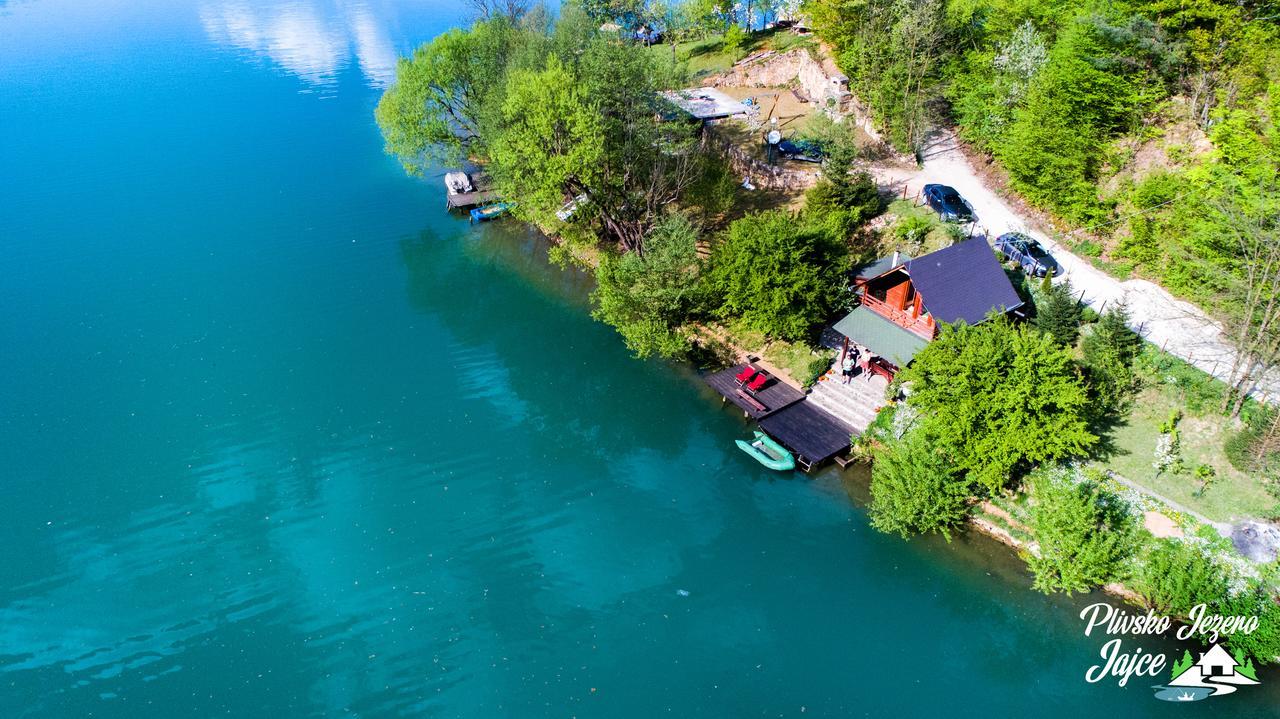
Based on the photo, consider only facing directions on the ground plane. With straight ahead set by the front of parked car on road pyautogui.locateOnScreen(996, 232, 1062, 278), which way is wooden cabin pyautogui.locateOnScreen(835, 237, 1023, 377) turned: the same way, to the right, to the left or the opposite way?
to the right

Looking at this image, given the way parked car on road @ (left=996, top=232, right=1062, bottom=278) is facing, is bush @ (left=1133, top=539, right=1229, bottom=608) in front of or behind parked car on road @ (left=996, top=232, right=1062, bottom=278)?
in front

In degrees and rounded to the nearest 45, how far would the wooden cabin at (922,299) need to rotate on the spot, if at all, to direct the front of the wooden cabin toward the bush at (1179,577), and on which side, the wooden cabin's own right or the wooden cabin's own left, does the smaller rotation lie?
approximately 90° to the wooden cabin's own left

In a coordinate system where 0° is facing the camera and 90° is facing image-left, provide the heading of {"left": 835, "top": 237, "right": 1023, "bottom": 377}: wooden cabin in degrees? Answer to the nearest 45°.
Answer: approximately 45°

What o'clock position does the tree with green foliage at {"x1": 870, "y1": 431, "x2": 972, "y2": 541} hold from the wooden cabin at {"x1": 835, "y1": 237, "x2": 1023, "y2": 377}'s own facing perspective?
The tree with green foliage is roughly at 10 o'clock from the wooden cabin.

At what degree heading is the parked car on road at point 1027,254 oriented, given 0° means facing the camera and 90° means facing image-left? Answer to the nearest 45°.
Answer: approximately 315°

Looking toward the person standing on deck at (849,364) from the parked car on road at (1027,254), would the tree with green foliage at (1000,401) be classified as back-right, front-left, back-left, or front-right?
front-left

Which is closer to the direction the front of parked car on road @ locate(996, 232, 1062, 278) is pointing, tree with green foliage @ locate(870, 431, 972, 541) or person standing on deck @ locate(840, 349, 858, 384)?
the tree with green foliage

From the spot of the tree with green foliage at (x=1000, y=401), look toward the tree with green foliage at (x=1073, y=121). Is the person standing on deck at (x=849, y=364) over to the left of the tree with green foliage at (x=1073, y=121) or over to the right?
left

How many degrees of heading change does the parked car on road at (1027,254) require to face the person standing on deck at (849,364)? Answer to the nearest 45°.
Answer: approximately 90° to its right

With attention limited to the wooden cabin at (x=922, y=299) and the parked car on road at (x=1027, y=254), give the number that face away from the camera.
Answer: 0

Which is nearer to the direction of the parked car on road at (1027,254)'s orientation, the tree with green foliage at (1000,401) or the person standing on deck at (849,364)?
the tree with green foliage

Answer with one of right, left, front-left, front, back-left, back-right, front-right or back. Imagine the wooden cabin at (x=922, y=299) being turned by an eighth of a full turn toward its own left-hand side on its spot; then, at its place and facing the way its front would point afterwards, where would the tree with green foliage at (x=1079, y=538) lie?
front-left

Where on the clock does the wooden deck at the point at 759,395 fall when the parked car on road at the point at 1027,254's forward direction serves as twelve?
The wooden deck is roughly at 3 o'clock from the parked car on road.

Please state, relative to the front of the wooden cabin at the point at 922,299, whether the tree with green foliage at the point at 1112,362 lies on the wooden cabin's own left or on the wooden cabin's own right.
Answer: on the wooden cabin's own left

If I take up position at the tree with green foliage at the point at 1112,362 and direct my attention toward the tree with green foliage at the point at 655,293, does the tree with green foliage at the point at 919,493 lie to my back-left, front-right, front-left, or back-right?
front-left

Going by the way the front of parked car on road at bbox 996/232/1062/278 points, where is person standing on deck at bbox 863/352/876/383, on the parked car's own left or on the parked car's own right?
on the parked car's own right
